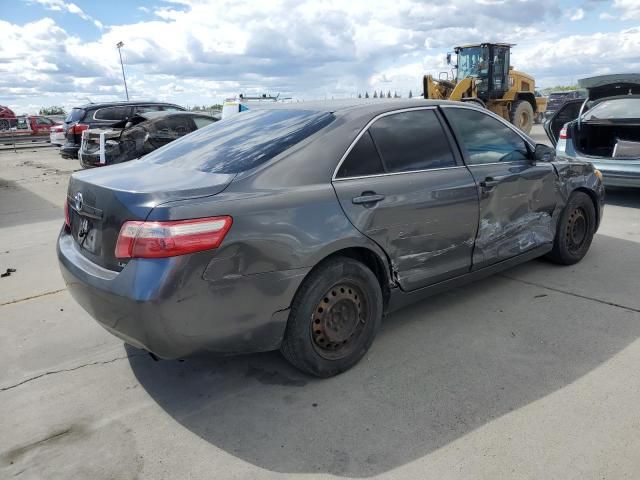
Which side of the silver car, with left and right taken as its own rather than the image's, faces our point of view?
back

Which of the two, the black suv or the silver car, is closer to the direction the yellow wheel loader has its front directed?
the black suv

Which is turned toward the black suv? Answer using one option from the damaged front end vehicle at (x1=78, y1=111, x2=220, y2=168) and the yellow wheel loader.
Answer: the yellow wheel loader

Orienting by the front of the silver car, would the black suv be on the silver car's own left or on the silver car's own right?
on the silver car's own left

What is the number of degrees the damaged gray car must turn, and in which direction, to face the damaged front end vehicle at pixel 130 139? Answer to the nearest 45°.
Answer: approximately 90° to its left

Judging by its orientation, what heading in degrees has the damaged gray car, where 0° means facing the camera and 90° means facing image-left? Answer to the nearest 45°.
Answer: approximately 225°

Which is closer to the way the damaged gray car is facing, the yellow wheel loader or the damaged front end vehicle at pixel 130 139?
the yellow wheel loader

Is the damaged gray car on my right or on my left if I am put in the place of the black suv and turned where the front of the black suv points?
on my right

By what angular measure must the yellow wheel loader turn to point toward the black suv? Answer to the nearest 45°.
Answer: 0° — it already faces it

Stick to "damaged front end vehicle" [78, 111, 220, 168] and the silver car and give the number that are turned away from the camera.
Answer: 1

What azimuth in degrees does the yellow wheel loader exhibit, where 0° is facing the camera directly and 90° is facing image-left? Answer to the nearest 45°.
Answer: approximately 45°

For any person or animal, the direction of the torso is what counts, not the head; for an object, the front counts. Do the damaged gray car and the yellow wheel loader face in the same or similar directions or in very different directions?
very different directions

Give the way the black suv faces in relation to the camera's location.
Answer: facing away from the viewer and to the right of the viewer
